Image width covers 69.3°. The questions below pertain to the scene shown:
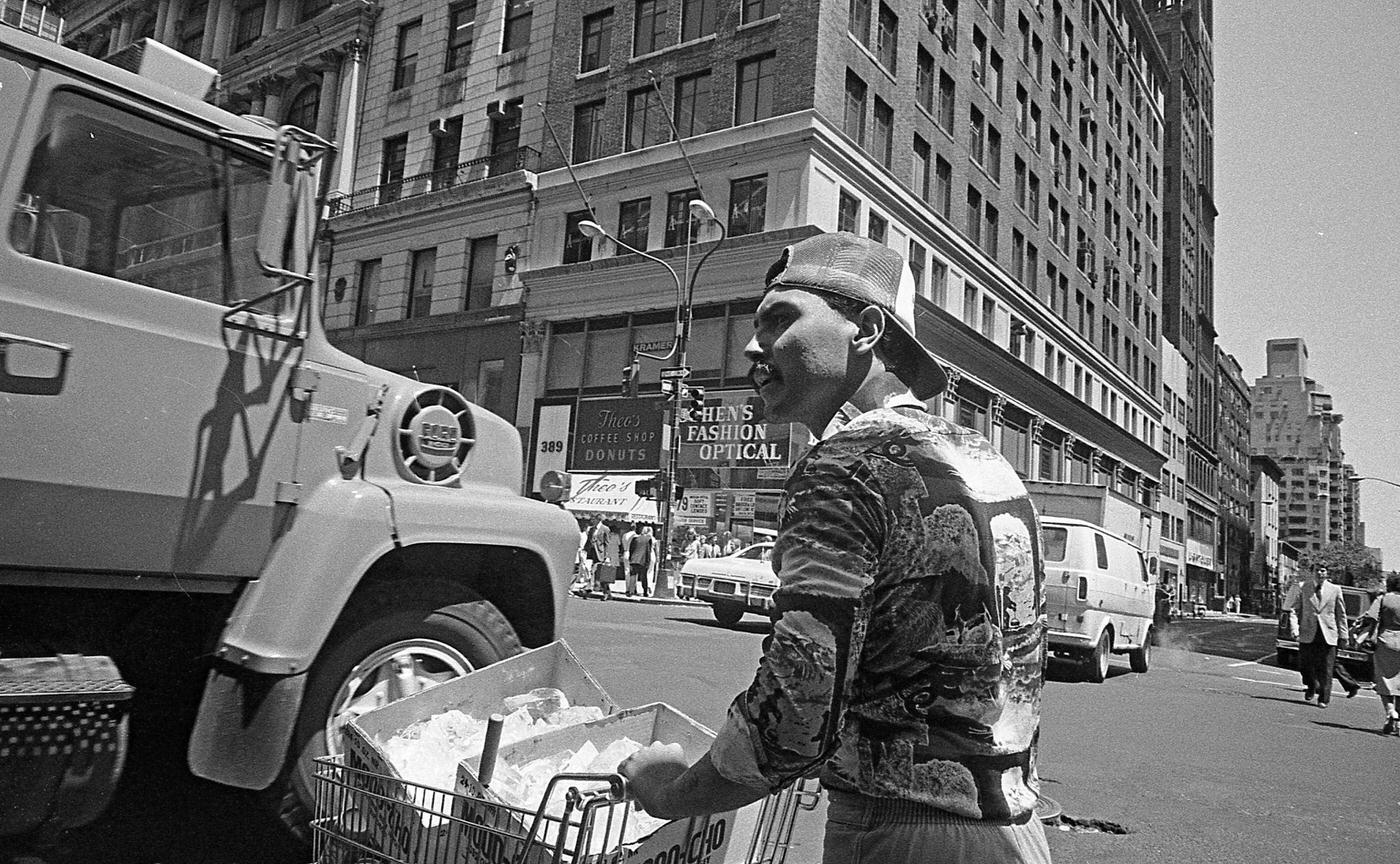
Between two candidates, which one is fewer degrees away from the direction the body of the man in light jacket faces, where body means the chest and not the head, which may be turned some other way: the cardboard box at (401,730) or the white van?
the cardboard box

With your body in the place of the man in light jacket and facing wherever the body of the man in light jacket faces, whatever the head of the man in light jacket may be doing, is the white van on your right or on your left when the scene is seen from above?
on your right

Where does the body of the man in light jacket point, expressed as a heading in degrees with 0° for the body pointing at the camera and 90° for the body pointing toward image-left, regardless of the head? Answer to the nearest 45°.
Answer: approximately 0°

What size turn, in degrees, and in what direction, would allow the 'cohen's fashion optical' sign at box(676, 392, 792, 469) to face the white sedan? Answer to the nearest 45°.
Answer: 0° — it already faces it

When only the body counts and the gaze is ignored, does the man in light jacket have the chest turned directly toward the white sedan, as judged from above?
no

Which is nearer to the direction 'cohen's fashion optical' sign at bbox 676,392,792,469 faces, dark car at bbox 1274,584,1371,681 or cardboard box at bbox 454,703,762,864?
the cardboard box

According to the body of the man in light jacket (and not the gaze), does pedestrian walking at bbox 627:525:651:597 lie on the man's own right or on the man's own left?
on the man's own right

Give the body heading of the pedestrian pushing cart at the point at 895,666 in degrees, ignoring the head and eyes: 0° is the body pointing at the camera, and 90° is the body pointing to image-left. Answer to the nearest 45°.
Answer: approximately 135°

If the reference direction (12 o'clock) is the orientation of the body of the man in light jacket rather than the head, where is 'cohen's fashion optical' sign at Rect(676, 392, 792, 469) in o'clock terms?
The 'cohen's fashion optical' sign is roughly at 4 o'clock from the man in light jacket.

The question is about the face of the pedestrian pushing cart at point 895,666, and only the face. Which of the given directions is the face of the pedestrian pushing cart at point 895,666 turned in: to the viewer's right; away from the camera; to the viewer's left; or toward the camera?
to the viewer's left

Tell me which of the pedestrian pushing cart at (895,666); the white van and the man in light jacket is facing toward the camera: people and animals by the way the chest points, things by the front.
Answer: the man in light jacket

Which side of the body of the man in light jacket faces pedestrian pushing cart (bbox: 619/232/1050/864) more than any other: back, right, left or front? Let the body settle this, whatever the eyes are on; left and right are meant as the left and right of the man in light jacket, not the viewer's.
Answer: front

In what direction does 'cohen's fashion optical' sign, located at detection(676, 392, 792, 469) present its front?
toward the camera
